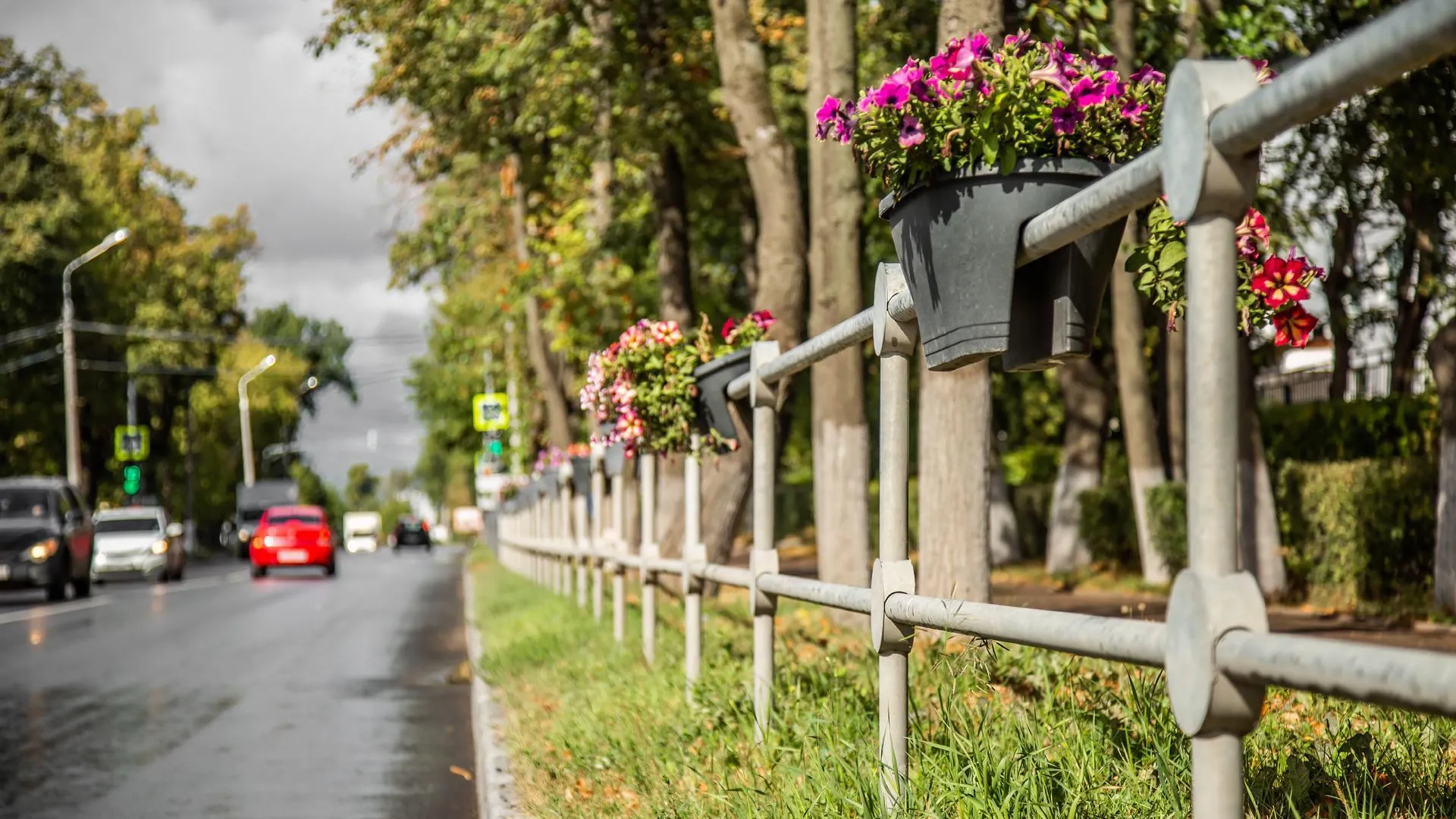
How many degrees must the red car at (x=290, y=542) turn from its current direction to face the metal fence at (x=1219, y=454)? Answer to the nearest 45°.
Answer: approximately 180°

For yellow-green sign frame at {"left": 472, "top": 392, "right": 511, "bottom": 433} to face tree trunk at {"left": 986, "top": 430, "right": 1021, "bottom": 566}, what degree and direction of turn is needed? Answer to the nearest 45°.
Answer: approximately 45° to its left

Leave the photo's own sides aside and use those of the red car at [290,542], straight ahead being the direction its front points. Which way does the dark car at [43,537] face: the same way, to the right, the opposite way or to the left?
the opposite way

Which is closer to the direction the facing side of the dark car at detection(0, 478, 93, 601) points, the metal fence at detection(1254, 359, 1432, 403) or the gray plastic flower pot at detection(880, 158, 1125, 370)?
the gray plastic flower pot

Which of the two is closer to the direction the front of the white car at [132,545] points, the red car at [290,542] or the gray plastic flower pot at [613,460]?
the gray plastic flower pot

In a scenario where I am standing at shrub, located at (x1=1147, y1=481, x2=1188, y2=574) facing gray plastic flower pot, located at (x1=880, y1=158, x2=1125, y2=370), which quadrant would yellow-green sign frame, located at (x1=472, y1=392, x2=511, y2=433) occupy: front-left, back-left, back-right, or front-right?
back-right

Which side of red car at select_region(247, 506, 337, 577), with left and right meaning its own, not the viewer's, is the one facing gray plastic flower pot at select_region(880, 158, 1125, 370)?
back

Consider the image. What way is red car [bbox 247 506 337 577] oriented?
away from the camera
